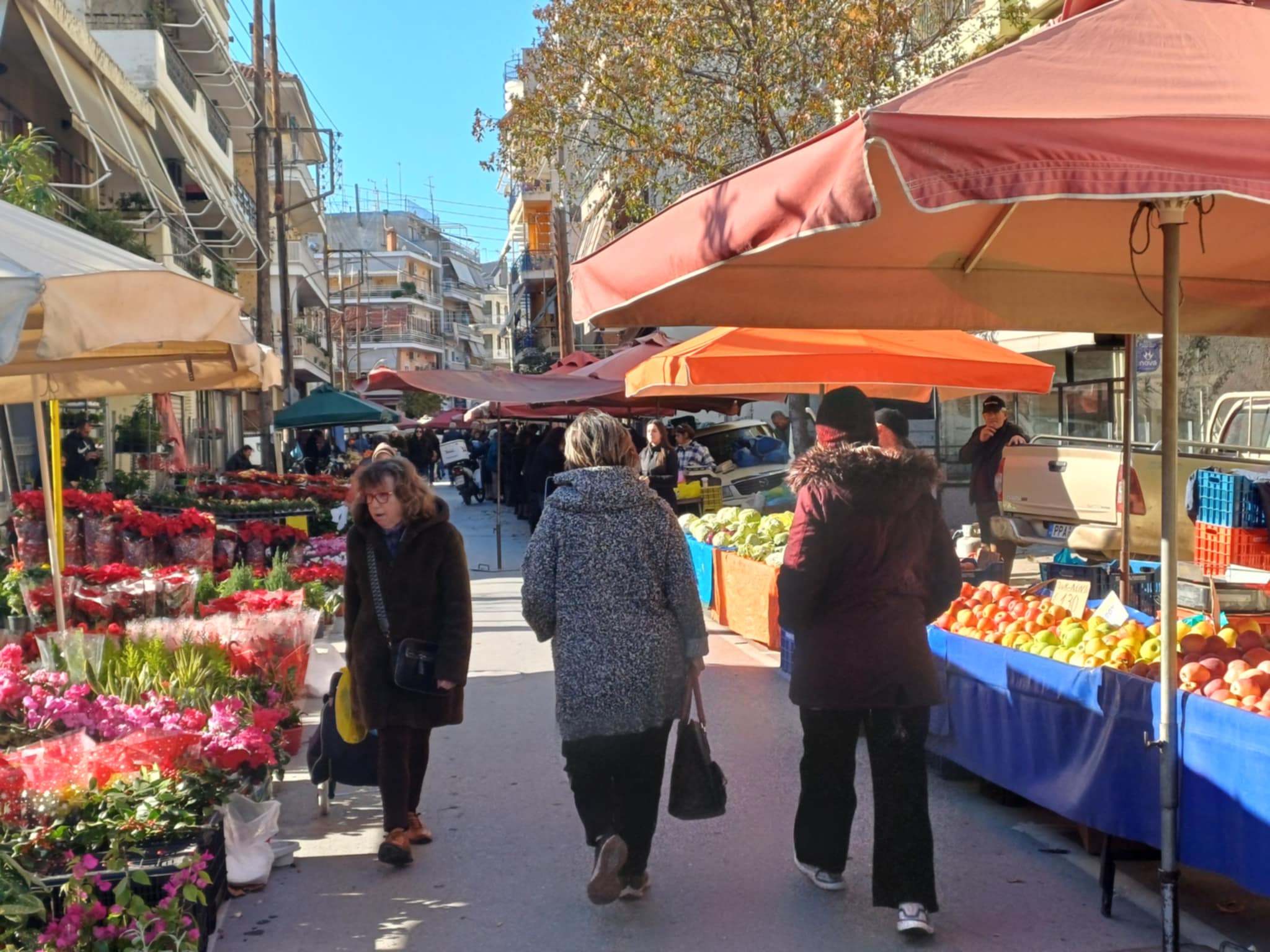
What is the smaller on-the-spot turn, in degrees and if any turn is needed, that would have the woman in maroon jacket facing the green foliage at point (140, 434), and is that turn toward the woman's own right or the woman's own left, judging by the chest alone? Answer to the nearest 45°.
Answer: approximately 45° to the woman's own left

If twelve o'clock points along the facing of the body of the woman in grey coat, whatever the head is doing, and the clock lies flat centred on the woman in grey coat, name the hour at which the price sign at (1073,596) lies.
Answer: The price sign is roughly at 2 o'clock from the woman in grey coat.

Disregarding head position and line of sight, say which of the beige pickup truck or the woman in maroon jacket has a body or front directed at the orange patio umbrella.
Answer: the woman in maroon jacket

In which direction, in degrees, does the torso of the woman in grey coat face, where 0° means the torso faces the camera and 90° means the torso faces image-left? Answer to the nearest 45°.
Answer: approximately 180°

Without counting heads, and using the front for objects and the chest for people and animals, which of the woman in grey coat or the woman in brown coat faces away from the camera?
the woman in grey coat

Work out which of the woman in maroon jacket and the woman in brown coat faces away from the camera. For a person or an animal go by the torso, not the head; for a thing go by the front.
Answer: the woman in maroon jacket

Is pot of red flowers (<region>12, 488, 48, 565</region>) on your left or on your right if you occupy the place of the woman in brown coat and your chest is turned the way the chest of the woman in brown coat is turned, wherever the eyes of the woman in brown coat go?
on your right

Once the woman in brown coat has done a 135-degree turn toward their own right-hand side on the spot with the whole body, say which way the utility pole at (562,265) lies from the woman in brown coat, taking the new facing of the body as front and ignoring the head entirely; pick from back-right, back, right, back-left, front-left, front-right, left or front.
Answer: front

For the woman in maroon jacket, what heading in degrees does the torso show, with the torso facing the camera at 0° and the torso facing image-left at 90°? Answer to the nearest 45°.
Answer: approximately 180°

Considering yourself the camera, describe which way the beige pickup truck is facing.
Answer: facing away from the viewer and to the right of the viewer

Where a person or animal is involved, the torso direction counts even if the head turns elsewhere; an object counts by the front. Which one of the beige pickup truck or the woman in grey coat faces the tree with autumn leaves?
the woman in grey coat

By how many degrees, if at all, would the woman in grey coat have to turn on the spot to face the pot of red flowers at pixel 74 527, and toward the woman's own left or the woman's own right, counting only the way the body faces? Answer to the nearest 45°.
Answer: approximately 45° to the woman's own left
